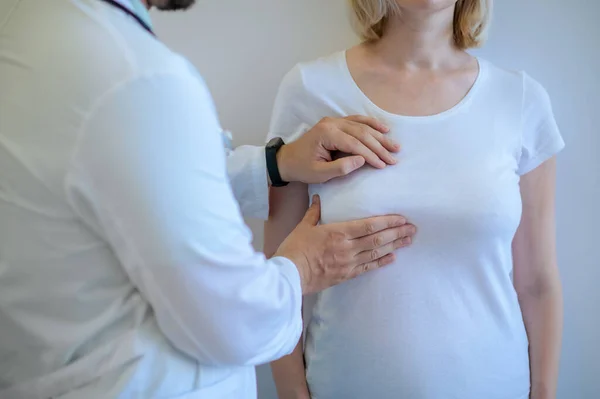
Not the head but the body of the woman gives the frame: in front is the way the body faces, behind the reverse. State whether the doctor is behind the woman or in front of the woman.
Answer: in front

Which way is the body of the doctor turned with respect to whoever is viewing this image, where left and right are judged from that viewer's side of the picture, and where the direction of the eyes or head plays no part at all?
facing away from the viewer and to the right of the viewer

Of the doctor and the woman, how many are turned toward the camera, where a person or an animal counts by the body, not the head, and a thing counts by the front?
1

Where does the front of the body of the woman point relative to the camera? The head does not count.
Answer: toward the camera

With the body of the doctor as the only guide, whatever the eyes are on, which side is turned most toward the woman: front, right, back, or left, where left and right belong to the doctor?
front

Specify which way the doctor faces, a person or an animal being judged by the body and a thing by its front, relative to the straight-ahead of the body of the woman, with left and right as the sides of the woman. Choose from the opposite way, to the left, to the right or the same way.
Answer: the opposite way
